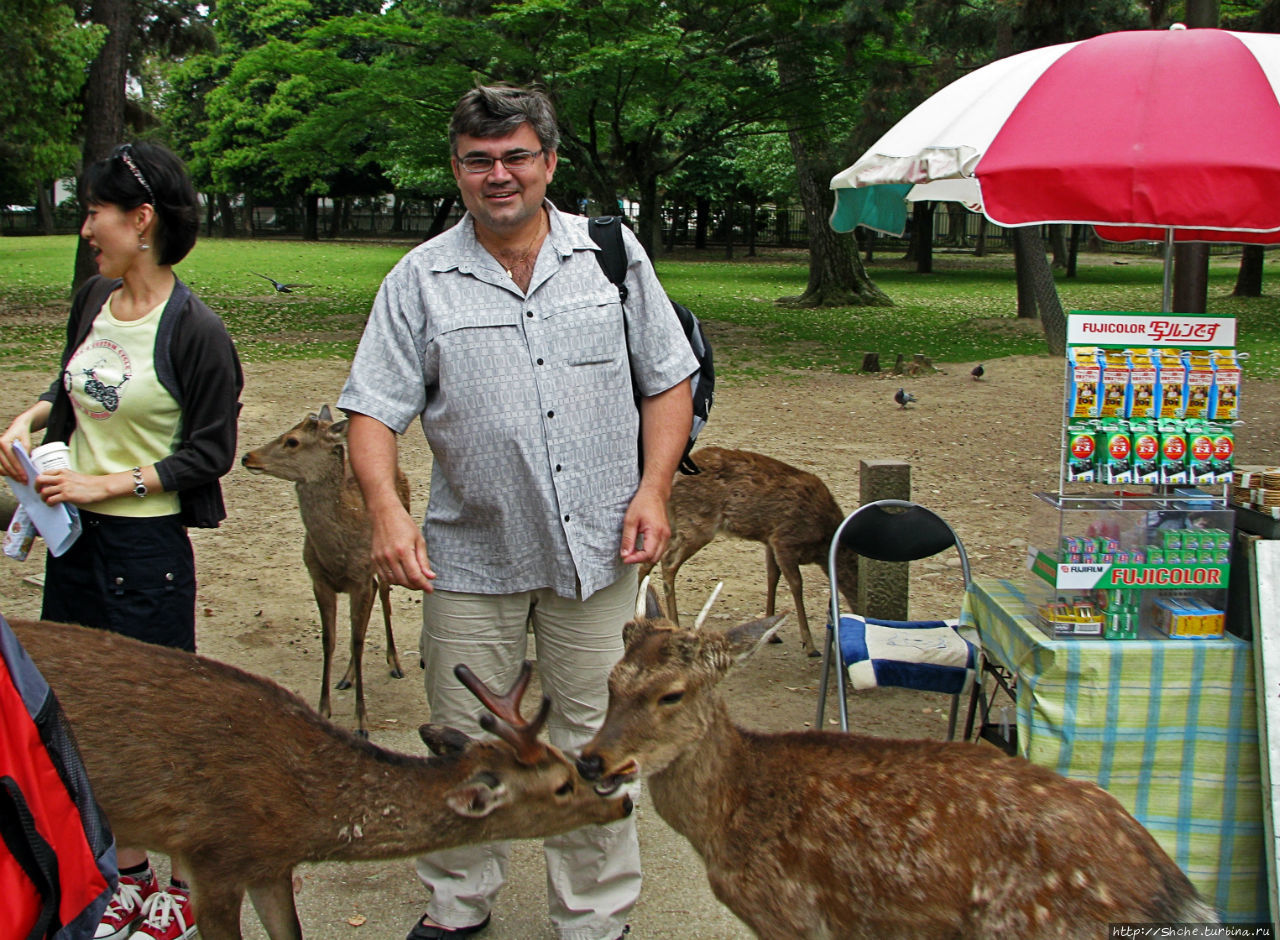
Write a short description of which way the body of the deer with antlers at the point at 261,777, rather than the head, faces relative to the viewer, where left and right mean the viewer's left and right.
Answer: facing to the right of the viewer

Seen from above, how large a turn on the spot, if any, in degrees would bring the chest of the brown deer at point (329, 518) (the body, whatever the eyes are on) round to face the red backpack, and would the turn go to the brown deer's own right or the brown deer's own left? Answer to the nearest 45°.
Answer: approximately 45° to the brown deer's own left

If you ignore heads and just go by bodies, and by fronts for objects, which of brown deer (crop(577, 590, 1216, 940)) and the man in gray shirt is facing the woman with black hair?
the brown deer

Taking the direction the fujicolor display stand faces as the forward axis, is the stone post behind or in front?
behind

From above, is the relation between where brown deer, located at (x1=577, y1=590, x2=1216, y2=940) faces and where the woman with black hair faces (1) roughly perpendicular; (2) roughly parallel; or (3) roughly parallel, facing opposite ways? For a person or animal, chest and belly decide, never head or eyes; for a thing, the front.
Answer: roughly perpendicular

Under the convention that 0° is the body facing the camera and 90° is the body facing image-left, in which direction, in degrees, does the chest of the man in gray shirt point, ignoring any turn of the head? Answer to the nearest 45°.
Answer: approximately 0°

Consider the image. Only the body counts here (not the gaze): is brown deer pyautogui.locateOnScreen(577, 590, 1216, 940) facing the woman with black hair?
yes

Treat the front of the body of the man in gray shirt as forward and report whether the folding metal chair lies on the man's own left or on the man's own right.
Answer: on the man's own left

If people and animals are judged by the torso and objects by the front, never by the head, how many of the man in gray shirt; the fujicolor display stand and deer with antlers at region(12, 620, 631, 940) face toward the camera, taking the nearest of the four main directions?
2

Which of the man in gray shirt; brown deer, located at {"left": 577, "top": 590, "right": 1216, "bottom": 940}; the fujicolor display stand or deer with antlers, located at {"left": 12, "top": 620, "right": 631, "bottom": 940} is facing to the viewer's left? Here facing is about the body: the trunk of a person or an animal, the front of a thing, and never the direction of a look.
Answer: the brown deer

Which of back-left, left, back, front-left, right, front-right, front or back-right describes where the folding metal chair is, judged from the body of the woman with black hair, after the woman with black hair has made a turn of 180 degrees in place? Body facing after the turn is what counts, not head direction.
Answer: front-right

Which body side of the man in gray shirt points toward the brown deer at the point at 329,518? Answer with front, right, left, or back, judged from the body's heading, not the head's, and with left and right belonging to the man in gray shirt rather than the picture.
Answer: back
